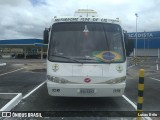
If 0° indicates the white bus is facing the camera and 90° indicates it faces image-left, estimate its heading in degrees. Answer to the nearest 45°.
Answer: approximately 0°
